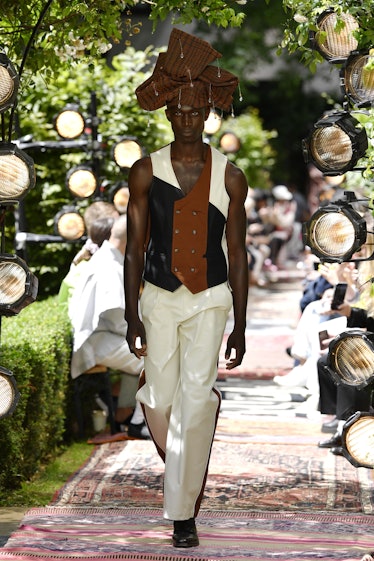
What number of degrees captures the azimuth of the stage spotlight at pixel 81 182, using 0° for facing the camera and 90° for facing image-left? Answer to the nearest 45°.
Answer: approximately 0°

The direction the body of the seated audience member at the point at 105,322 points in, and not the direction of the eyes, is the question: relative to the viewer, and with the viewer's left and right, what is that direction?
facing to the right of the viewer

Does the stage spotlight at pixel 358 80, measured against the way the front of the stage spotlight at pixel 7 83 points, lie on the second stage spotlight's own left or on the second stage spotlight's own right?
on the second stage spotlight's own left

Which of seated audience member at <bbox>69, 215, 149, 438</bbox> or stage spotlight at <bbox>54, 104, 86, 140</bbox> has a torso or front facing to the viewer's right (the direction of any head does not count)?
the seated audience member

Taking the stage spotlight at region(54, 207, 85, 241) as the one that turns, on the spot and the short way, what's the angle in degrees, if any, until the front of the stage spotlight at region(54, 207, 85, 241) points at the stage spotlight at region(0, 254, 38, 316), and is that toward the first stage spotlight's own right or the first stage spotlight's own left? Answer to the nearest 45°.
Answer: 0° — it already faces it

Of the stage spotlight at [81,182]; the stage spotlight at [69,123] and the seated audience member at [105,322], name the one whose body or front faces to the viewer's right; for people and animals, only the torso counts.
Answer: the seated audience member
